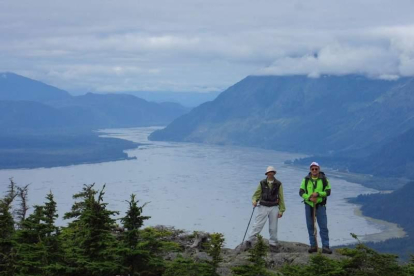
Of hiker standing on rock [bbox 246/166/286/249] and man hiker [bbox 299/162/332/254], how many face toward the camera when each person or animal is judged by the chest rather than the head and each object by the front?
2

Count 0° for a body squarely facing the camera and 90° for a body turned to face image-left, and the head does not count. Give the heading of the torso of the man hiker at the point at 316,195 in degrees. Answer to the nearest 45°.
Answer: approximately 0°

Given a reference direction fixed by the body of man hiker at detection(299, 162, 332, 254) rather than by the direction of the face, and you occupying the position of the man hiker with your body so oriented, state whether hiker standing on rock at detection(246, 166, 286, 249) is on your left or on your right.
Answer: on your right

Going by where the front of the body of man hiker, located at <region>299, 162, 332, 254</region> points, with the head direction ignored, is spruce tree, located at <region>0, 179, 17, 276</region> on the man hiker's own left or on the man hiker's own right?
on the man hiker's own right

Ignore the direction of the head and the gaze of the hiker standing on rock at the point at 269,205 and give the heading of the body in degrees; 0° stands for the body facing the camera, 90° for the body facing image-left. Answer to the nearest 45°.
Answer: approximately 0°

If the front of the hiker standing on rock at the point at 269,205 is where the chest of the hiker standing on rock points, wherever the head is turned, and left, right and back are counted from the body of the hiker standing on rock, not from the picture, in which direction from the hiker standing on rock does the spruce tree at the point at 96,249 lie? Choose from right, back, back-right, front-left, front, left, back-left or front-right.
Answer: front-right

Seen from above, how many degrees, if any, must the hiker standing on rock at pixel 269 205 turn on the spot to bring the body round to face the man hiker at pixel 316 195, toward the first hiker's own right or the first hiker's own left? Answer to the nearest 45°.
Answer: approximately 45° to the first hiker's own left

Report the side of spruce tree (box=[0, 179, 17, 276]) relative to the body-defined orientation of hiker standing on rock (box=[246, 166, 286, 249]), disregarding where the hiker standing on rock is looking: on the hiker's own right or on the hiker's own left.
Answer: on the hiker's own right

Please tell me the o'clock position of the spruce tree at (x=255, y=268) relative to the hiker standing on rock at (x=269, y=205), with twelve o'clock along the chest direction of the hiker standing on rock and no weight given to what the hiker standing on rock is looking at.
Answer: The spruce tree is roughly at 12 o'clock from the hiker standing on rock.

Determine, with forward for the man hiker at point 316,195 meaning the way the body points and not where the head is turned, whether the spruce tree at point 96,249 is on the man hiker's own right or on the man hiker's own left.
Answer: on the man hiker's own right

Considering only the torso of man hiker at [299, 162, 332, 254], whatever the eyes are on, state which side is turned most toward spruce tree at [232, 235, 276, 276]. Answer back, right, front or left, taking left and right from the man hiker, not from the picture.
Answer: front

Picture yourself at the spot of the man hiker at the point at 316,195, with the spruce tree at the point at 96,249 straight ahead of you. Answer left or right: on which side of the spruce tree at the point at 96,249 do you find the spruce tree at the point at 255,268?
left
